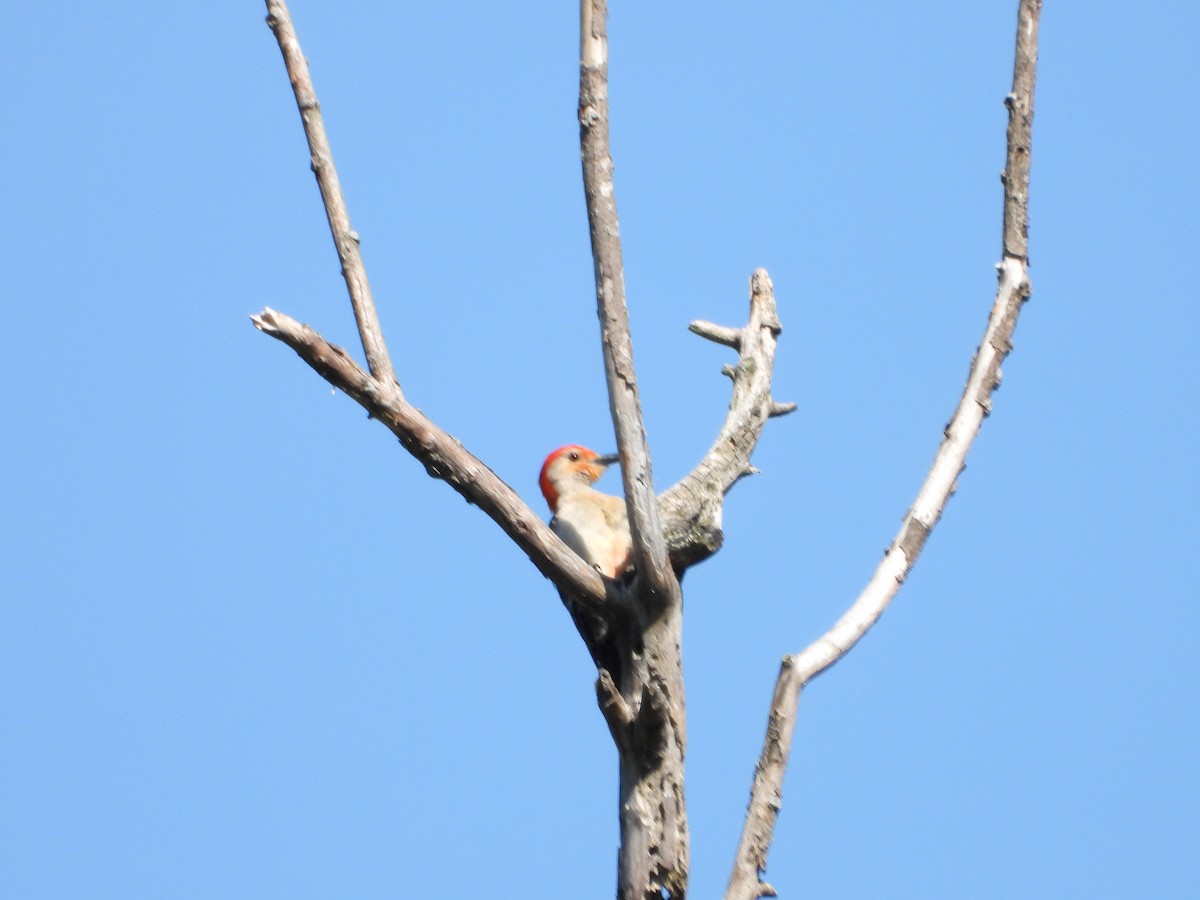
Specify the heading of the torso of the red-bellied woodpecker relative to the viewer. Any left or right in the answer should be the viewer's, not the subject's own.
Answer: facing the viewer and to the right of the viewer
